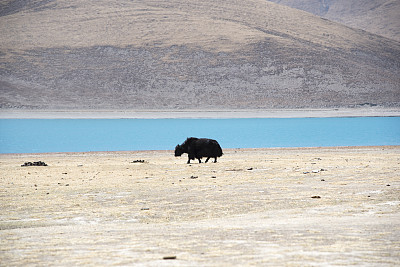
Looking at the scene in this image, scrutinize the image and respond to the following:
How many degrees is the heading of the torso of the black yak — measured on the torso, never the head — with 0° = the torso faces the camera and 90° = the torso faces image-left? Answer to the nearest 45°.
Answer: approximately 90°
